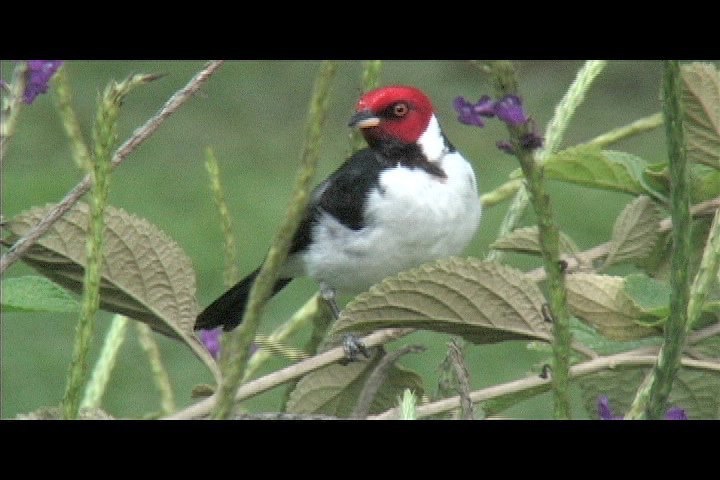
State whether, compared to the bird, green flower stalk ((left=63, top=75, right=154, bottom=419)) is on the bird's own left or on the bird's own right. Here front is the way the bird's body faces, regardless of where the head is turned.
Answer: on the bird's own right

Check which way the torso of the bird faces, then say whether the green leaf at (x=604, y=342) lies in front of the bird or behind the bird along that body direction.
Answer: in front

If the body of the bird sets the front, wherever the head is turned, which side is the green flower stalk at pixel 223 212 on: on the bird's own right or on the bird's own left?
on the bird's own right

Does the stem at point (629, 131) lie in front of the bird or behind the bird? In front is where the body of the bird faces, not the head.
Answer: in front

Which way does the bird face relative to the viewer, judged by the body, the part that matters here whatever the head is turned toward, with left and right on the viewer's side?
facing the viewer and to the right of the viewer
